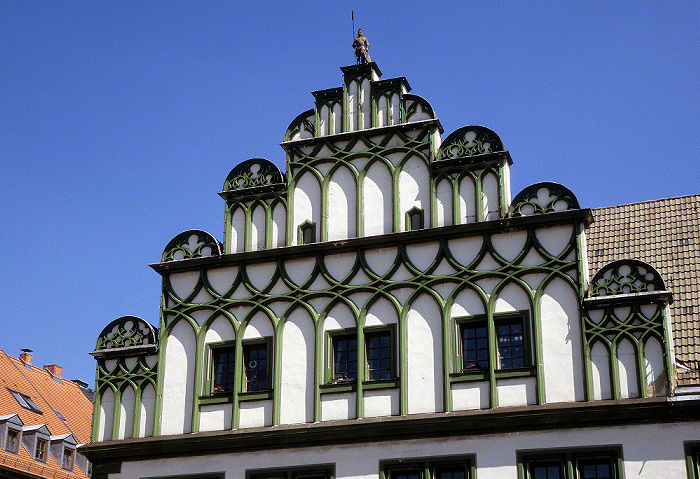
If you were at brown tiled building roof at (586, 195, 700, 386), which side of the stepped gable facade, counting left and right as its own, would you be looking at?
left

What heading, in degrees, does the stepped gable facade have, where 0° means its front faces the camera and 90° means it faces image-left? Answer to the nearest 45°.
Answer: approximately 0°
